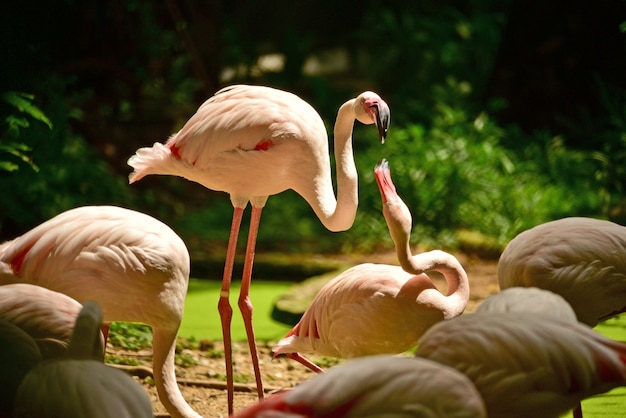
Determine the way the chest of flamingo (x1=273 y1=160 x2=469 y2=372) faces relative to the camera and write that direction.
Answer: to the viewer's right

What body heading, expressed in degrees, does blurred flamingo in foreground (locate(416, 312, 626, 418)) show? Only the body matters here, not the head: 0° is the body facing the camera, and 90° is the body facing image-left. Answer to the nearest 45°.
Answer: approximately 90°

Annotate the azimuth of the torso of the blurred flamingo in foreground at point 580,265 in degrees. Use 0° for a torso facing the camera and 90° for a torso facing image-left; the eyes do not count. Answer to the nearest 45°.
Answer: approximately 90°

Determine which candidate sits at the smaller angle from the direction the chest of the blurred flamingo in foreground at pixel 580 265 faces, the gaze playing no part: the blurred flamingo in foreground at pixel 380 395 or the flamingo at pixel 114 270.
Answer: the flamingo

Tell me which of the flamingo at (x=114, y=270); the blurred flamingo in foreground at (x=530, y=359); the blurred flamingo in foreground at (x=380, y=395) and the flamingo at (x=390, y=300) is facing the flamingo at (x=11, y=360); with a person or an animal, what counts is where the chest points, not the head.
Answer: the blurred flamingo in foreground at (x=530, y=359)

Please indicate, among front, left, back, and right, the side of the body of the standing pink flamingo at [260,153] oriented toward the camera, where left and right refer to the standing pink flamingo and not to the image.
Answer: right

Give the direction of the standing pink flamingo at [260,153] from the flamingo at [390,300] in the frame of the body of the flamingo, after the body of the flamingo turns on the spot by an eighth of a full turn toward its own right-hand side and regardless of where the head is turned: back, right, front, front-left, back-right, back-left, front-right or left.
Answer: back

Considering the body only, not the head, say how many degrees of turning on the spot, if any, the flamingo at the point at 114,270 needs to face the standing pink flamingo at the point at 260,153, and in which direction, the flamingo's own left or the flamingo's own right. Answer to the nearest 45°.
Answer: approximately 45° to the flamingo's own left

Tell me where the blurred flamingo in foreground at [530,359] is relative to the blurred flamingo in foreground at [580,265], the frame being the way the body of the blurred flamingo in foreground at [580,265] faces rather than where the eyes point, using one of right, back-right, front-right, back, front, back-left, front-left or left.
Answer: left

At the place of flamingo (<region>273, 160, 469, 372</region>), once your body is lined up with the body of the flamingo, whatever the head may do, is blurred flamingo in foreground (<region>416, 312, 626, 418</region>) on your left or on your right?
on your right

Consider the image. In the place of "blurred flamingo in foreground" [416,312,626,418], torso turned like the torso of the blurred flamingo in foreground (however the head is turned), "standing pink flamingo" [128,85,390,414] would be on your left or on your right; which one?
on your right

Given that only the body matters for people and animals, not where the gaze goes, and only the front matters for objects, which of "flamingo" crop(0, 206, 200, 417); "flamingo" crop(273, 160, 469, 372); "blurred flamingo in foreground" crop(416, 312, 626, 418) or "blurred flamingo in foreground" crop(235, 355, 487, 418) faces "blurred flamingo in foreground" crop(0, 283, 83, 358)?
"blurred flamingo in foreground" crop(416, 312, 626, 418)

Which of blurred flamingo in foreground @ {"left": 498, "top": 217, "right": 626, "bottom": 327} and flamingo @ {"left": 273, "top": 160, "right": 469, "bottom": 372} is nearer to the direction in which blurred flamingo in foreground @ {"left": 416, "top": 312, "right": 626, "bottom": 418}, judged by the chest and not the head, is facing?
the flamingo

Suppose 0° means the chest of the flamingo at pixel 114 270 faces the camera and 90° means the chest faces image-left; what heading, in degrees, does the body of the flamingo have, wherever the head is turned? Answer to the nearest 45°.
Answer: approximately 270°
